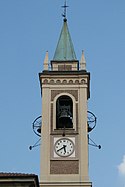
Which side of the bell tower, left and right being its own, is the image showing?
front
